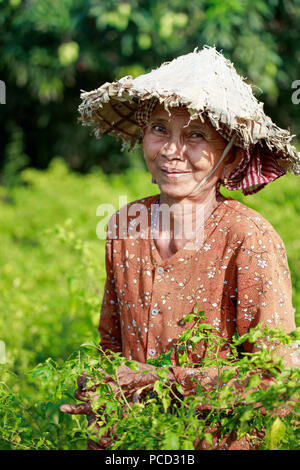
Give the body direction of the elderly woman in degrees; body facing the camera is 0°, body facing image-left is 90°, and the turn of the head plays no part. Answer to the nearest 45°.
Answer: approximately 45°
